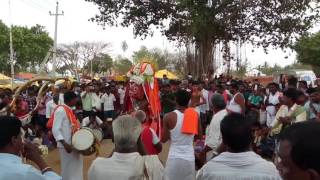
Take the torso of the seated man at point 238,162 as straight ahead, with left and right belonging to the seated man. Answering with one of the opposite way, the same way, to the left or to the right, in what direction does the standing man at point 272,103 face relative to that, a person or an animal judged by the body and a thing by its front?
the opposite way

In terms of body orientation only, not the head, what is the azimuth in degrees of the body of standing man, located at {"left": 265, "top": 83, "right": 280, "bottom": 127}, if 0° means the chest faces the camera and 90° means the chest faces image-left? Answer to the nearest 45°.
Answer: approximately 0°

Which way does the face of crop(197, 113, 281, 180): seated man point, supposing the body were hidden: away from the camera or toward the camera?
away from the camera

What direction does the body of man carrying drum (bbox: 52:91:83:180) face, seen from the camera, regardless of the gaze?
to the viewer's right

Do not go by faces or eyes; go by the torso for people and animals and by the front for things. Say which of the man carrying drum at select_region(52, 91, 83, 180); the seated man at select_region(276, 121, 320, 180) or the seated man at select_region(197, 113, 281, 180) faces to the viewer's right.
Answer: the man carrying drum

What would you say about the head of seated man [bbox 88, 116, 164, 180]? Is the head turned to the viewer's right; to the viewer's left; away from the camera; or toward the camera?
away from the camera

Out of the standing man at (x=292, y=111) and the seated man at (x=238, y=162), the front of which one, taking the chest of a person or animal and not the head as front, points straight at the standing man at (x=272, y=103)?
the seated man

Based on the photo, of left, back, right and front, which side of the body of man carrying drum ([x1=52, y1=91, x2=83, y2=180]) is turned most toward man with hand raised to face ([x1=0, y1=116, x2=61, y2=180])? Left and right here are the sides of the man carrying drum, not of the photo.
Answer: right

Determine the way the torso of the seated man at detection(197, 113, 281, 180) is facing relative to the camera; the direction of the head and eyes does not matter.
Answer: away from the camera

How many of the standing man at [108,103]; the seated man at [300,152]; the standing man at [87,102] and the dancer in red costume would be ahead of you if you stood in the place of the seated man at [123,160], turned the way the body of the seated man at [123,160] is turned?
3

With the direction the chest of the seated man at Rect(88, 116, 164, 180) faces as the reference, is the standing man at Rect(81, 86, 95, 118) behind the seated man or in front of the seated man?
in front

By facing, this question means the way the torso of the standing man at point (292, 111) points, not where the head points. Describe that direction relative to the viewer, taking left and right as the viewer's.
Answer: facing the viewer and to the left of the viewer

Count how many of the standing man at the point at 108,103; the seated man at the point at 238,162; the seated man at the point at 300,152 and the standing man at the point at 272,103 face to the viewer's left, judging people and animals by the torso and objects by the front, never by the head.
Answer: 1

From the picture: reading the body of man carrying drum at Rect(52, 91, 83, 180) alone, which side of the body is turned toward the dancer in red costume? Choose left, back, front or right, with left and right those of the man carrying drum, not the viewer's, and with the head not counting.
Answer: front

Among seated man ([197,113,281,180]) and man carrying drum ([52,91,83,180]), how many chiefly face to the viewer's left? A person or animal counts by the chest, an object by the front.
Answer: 0

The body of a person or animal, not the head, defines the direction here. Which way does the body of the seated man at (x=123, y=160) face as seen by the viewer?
away from the camera
